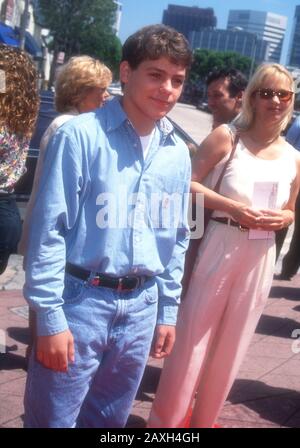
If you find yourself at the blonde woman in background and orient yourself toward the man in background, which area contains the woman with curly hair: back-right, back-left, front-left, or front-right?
back-right

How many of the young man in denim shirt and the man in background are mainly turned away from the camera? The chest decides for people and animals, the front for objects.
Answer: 0

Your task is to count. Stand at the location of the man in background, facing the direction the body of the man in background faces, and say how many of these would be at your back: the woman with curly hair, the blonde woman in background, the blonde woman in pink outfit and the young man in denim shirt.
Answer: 0

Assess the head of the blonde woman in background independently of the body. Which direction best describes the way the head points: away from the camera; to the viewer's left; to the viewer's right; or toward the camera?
to the viewer's right

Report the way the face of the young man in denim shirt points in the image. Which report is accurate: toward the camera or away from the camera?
toward the camera

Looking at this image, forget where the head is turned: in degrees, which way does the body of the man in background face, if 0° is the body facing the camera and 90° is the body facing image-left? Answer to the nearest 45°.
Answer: approximately 45°

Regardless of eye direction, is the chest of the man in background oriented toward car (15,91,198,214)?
no

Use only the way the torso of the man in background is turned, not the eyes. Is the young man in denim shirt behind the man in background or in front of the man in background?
in front

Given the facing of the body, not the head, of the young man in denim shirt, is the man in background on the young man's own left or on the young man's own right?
on the young man's own left

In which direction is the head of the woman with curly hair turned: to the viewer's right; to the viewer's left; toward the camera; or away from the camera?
away from the camera

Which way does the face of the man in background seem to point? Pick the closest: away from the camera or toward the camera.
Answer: toward the camera

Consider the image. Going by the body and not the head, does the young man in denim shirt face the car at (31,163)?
no

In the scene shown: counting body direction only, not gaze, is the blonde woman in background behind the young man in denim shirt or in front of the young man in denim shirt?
behind

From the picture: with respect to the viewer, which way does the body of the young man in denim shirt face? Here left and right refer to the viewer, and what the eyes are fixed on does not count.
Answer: facing the viewer and to the right of the viewer

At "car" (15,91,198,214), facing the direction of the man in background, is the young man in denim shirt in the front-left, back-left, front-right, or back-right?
front-right

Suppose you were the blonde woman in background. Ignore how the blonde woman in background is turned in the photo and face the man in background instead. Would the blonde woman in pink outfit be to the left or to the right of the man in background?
right
